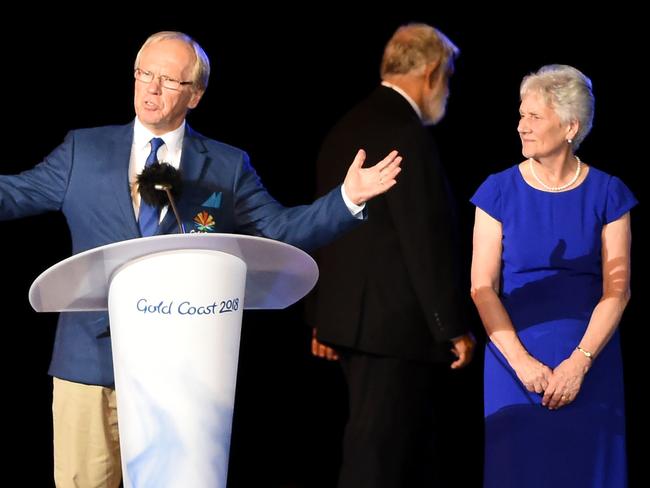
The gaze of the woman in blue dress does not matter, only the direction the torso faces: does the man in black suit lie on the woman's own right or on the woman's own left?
on the woman's own right

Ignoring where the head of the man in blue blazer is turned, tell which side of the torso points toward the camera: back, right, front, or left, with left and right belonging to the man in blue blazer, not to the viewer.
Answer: front

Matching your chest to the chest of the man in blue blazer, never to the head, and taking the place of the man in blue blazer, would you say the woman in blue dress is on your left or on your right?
on your left

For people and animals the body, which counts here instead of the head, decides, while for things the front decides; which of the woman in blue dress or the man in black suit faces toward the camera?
the woman in blue dress

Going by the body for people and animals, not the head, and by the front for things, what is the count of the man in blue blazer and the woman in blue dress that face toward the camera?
2

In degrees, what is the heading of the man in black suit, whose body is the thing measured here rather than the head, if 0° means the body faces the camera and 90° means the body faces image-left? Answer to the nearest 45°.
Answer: approximately 225°

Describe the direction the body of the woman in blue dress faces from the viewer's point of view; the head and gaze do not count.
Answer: toward the camera

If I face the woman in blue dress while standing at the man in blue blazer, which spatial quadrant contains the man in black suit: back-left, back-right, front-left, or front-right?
front-left

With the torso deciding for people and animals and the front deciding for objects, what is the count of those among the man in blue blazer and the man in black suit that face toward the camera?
1

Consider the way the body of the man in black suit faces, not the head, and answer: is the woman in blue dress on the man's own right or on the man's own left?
on the man's own right

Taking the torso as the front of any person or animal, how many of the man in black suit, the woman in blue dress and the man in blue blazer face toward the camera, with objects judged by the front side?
2

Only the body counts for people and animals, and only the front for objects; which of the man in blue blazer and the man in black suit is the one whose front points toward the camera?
the man in blue blazer

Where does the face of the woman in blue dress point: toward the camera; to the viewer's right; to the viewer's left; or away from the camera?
to the viewer's left

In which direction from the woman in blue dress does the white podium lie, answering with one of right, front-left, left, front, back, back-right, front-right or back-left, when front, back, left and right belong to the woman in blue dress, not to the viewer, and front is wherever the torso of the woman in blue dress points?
front-right
